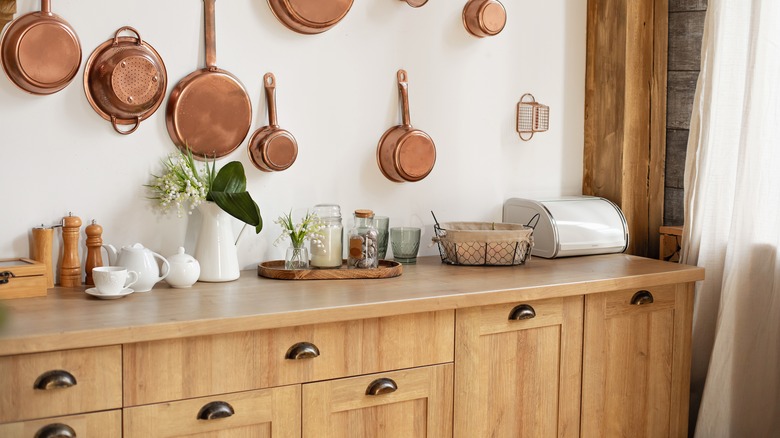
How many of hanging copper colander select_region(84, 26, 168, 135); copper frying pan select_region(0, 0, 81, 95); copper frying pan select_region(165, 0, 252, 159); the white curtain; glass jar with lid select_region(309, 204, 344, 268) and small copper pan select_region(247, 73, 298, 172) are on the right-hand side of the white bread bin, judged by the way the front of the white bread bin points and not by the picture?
5

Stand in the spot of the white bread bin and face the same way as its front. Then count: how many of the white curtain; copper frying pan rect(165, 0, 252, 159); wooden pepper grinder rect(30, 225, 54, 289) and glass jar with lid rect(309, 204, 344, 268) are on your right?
3

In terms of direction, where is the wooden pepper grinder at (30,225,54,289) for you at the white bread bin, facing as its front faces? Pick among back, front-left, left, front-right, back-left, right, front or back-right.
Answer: right

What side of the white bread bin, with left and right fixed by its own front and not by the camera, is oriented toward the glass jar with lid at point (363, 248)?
right

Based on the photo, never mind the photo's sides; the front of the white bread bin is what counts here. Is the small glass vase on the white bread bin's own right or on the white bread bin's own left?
on the white bread bin's own right

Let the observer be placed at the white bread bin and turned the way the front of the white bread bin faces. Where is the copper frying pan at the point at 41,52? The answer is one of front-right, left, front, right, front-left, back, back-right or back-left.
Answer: right

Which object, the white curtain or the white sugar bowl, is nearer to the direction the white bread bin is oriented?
the white curtain

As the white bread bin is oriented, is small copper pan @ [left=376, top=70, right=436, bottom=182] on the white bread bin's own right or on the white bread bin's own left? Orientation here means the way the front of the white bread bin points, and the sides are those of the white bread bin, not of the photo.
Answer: on the white bread bin's own right

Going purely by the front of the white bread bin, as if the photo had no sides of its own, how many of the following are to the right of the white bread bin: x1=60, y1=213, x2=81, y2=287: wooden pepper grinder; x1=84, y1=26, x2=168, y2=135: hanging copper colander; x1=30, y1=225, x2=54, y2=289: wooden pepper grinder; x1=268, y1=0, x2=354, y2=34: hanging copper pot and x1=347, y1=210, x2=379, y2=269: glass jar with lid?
5

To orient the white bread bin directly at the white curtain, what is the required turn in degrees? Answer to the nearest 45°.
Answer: approximately 45° to its left

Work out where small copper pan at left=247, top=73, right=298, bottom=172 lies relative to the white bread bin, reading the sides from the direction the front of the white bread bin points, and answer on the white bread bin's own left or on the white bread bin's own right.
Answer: on the white bread bin's own right

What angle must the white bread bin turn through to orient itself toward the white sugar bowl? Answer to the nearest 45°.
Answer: approximately 90° to its right

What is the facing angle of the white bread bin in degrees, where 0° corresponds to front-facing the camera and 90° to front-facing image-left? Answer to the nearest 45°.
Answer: approximately 315°

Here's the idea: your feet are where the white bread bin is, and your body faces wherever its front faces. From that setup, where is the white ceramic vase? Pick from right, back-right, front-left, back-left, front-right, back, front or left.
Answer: right

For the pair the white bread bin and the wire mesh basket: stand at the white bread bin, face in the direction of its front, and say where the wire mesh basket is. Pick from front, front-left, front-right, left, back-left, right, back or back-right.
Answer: right

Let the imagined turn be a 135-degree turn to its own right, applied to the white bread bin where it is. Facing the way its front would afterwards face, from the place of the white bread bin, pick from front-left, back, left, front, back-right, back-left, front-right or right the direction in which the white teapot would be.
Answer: front-left

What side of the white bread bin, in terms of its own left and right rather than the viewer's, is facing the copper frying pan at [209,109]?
right
